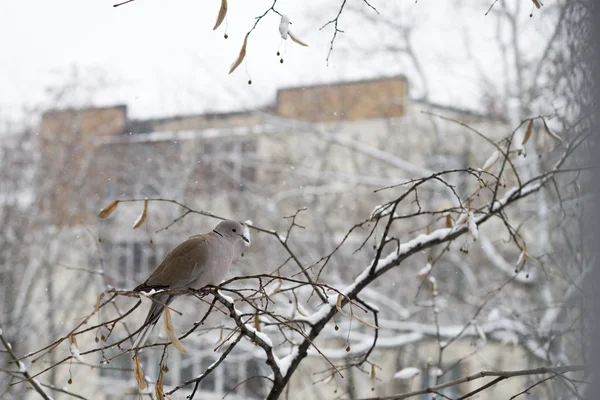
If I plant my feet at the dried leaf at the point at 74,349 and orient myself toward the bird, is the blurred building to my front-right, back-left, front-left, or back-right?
front-left

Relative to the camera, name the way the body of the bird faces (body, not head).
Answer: to the viewer's right

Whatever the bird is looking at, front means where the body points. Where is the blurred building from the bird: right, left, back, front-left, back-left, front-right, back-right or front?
left
